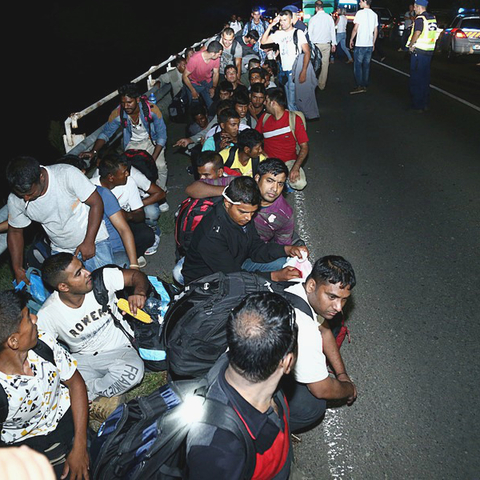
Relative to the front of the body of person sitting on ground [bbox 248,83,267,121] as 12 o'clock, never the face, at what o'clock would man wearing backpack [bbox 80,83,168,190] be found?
The man wearing backpack is roughly at 2 o'clock from the person sitting on ground.

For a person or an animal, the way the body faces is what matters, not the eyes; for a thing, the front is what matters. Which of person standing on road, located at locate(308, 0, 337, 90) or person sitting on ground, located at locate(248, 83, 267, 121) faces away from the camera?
the person standing on road

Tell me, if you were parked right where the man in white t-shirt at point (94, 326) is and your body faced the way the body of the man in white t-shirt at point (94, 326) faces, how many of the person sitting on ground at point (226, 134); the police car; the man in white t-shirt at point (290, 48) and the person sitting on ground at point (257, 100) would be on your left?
4

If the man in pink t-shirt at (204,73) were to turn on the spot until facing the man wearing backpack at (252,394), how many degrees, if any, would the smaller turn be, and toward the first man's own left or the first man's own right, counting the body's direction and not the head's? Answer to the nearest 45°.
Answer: approximately 45° to the first man's own right

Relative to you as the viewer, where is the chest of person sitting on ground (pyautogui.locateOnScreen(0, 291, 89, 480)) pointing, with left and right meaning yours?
facing the viewer

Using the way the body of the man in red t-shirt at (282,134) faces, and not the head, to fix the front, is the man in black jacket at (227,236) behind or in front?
in front

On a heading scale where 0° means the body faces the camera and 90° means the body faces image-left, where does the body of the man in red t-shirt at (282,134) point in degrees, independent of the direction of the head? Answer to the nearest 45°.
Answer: approximately 45°

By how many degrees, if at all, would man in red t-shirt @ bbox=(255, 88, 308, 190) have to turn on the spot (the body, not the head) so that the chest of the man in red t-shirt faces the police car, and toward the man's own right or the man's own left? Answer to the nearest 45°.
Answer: approximately 180°

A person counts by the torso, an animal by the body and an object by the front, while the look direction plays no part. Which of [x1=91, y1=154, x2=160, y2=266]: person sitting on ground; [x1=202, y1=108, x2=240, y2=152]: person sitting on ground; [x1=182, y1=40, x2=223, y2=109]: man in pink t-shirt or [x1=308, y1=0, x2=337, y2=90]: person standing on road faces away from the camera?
the person standing on road

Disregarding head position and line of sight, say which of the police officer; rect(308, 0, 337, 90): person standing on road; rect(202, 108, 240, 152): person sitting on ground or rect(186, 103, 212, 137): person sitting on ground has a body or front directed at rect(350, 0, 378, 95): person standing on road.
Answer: the police officer

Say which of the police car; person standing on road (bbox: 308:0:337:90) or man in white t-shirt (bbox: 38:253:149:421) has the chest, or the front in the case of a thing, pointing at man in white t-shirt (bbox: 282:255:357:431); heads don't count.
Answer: man in white t-shirt (bbox: 38:253:149:421)
